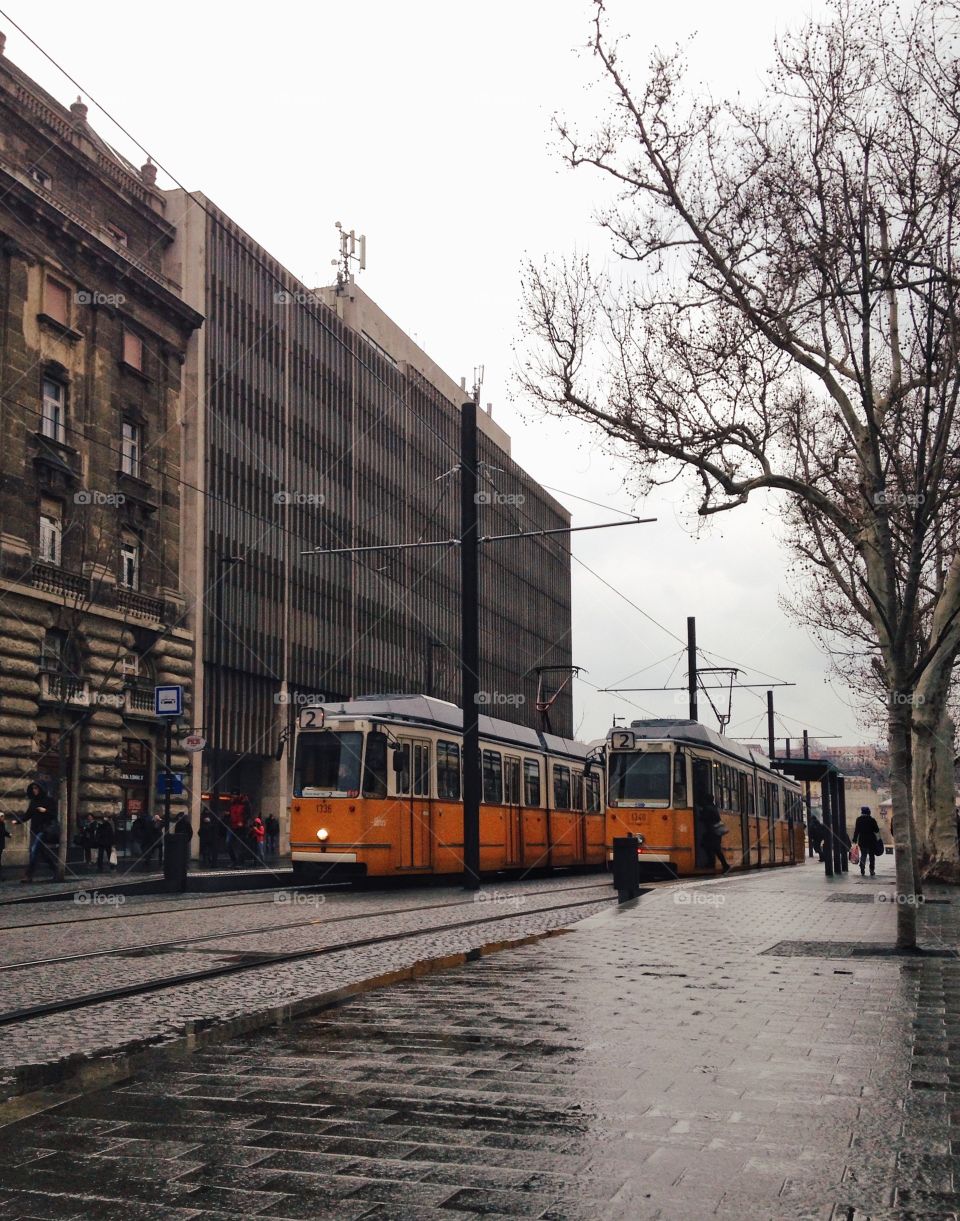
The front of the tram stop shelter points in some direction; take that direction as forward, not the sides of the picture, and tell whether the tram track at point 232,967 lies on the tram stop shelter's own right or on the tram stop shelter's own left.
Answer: on the tram stop shelter's own left

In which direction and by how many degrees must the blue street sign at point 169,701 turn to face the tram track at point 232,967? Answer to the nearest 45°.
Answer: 0° — it already faces it

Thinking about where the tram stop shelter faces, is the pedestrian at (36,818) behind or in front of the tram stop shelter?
in front

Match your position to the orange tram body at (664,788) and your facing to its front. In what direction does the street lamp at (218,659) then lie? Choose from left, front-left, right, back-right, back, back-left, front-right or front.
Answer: right

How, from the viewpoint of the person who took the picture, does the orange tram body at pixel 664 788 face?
facing the viewer and to the left of the viewer

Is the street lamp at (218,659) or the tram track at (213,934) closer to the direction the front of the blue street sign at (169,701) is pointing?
the tram track

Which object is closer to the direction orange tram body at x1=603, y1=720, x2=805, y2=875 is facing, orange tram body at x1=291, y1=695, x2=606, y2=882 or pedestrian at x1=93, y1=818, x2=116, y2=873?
the orange tram body

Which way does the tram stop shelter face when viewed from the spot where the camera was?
facing to the left of the viewer

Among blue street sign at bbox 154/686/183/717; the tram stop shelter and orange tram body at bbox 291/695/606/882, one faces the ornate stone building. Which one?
the tram stop shelter

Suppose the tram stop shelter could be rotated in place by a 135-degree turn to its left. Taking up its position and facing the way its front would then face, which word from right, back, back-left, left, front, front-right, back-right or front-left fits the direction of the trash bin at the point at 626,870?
front-right

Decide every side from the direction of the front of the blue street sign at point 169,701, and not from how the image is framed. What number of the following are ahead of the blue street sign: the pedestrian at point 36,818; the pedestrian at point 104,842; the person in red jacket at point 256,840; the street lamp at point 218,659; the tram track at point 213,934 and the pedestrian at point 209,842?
1

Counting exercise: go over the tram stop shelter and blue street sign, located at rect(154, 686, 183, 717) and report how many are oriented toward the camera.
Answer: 1

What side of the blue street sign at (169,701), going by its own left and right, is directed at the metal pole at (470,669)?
left

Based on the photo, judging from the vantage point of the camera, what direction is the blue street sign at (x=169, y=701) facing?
facing the viewer

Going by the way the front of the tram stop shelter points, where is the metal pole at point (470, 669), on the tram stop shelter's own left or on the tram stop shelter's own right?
on the tram stop shelter's own left

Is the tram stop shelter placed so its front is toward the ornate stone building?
yes
